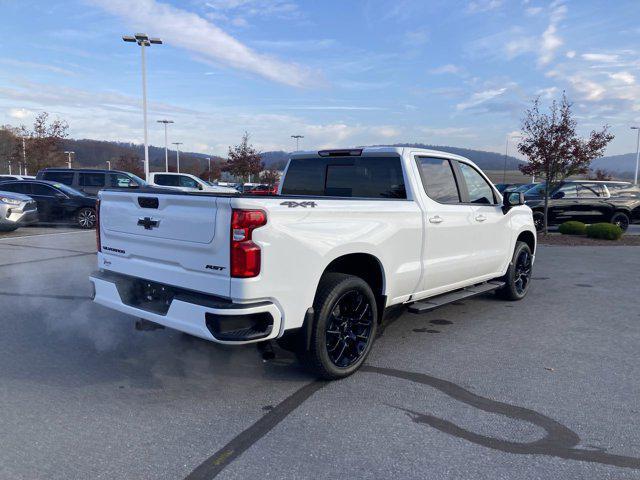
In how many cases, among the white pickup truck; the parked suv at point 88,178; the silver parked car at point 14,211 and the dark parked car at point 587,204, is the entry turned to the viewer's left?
1

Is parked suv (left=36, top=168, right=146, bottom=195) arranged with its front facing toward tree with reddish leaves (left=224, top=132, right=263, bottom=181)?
no

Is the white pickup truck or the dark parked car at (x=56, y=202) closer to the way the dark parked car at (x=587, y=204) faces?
the dark parked car

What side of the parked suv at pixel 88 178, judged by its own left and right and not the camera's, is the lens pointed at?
right

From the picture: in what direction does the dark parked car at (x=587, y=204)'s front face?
to the viewer's left

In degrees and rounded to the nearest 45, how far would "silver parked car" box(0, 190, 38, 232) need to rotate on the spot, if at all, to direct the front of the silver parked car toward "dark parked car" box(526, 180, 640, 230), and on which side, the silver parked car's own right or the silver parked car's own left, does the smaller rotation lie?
approximately 45° to the silver parked car's own left

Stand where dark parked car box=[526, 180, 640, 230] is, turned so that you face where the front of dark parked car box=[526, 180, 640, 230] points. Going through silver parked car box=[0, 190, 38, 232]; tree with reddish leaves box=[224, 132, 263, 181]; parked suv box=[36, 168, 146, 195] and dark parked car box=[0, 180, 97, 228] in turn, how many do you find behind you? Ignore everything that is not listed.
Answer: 0

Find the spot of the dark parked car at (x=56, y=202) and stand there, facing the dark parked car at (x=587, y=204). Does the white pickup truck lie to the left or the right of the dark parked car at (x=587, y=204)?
right

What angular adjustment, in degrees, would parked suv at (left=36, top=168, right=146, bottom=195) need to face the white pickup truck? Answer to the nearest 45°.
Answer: approximately 90° to its right

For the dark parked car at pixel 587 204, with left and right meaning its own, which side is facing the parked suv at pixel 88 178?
front

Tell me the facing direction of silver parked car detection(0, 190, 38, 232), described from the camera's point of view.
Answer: facing the viewer and to the right of the viewer

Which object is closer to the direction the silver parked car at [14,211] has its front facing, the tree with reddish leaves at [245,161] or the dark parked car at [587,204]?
the dark parked car

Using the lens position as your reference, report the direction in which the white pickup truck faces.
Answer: facing away from the viewer and to the right of the viewer

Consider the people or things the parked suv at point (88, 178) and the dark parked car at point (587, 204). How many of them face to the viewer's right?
1

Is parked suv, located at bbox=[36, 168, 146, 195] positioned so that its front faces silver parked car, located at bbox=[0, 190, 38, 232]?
no

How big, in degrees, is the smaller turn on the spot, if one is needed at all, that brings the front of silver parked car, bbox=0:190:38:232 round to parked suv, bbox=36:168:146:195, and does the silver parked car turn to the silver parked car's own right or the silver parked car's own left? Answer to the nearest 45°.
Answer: approximately 90° to the silver parked car's own left

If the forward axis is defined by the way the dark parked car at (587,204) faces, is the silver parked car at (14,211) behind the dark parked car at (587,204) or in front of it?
in front

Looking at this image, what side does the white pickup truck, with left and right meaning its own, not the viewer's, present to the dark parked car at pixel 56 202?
left

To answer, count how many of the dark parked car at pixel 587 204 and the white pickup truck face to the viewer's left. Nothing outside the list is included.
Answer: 1
